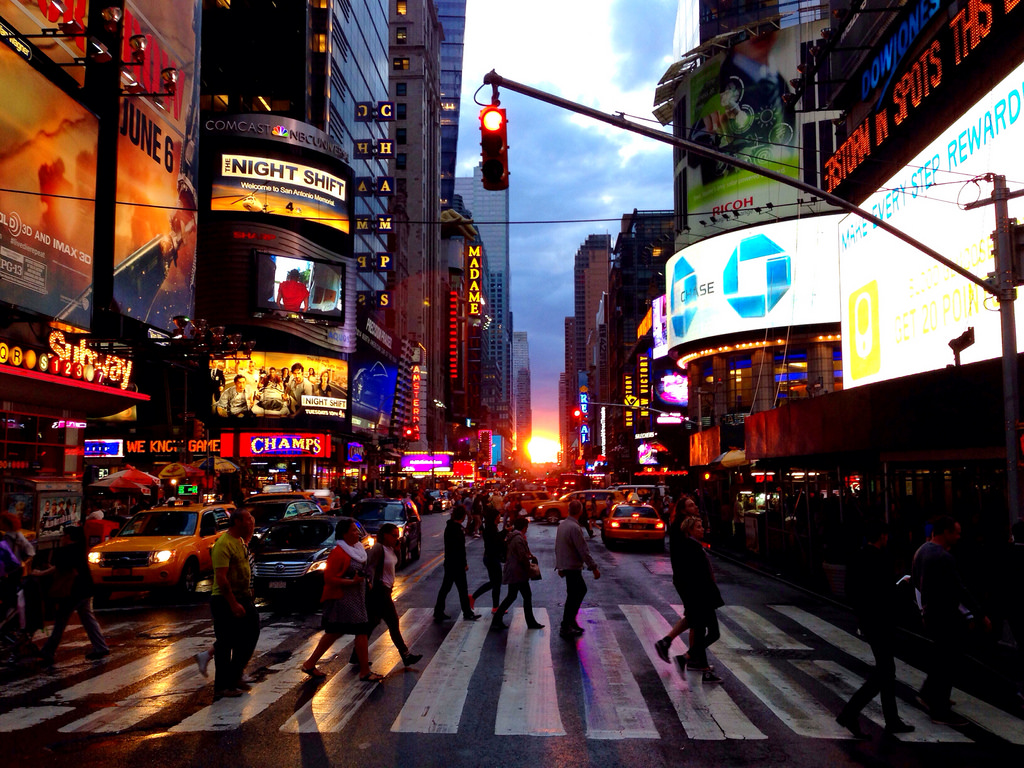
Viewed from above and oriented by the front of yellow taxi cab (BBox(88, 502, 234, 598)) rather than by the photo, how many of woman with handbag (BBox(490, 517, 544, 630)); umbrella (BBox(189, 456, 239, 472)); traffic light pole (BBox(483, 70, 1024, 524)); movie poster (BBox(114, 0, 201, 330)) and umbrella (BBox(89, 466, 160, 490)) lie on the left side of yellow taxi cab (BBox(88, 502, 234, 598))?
2

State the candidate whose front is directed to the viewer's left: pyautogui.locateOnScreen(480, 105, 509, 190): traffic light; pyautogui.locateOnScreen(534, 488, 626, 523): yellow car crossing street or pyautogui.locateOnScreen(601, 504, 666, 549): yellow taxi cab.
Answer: the yellow car crossing street

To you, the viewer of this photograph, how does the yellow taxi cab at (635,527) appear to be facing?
facing away from the viewer

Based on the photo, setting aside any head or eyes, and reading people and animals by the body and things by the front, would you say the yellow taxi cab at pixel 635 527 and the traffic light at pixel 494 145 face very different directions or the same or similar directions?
very different directions

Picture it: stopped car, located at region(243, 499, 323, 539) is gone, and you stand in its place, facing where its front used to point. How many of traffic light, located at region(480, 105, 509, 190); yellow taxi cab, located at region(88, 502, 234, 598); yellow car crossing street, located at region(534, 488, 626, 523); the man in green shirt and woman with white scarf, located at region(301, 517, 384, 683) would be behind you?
1

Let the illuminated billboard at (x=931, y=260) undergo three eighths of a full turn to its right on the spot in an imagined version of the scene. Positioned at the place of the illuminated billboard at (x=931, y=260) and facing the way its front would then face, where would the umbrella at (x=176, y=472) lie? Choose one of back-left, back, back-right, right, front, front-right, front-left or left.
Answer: left

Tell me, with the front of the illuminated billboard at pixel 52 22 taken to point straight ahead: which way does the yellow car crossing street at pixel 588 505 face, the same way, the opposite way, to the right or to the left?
the opposite way

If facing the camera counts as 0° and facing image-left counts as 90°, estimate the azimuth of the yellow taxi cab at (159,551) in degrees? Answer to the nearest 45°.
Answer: approximately 45°

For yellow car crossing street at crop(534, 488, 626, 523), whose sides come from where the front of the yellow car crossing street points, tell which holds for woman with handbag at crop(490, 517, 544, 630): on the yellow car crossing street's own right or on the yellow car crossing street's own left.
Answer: on the yellow car crossing street's own left

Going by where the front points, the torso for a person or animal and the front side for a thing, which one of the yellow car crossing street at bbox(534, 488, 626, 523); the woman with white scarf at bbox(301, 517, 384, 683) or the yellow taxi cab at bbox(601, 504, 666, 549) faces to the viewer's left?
the yellow car crossing street

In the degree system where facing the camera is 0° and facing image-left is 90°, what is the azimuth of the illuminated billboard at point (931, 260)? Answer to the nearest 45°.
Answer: approximately 45°

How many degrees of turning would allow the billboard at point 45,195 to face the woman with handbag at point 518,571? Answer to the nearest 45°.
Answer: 0° — it already faces them

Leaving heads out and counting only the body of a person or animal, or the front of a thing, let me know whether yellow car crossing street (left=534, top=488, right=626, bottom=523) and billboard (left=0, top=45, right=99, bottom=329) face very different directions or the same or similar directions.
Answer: very different directions

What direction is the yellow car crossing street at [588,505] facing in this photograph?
to the viewer's left

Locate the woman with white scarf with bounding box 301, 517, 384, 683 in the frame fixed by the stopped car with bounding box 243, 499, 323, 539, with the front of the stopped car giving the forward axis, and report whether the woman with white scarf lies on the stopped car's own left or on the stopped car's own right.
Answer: on the stopped car's own left
